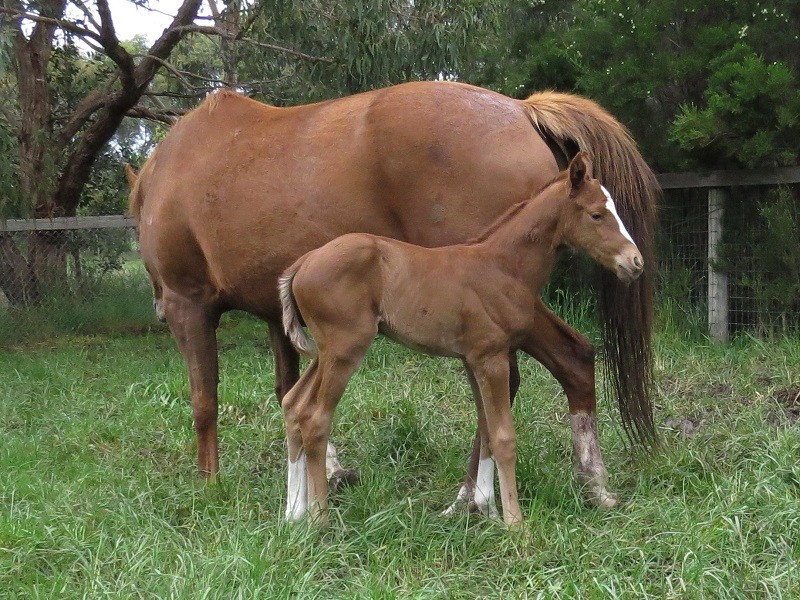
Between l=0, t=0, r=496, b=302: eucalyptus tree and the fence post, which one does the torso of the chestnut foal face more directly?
the fence post

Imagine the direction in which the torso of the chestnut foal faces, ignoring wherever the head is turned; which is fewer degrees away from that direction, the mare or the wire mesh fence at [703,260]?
the wire mesh fence

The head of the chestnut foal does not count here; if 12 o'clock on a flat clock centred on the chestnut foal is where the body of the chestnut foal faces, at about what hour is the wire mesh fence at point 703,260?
The wire mesh fence is roughly at 10 o'clock from the chestnut foal.

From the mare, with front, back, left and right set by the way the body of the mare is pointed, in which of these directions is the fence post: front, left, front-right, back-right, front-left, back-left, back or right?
back-right

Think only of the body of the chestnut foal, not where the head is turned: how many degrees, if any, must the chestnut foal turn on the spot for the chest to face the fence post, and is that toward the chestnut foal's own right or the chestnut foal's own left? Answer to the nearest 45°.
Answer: approximately 45° to the chestnut foal's own left

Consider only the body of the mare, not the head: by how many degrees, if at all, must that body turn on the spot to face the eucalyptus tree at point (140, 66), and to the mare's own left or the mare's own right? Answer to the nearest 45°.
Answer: approximately 45° to the mare's own right

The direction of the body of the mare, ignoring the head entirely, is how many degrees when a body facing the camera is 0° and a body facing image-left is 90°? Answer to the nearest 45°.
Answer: approximately 90°

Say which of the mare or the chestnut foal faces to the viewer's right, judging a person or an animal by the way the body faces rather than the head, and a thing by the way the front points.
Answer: the chestnut foal

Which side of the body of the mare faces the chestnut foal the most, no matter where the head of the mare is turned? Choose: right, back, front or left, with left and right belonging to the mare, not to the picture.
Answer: left

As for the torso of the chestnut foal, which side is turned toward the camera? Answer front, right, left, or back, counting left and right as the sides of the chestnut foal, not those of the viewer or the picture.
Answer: right

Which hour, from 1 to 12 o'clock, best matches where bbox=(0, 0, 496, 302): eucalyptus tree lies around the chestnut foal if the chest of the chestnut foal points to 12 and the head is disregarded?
The eucalyptus tree is roughly at 8 o'clock from the chestnut foal.

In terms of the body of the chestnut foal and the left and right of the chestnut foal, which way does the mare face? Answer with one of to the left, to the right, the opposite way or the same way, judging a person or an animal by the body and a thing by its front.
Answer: the opposite way

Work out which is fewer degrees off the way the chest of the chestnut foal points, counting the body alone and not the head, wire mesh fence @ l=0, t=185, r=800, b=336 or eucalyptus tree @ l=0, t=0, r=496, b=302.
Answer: the wire mesh fence
